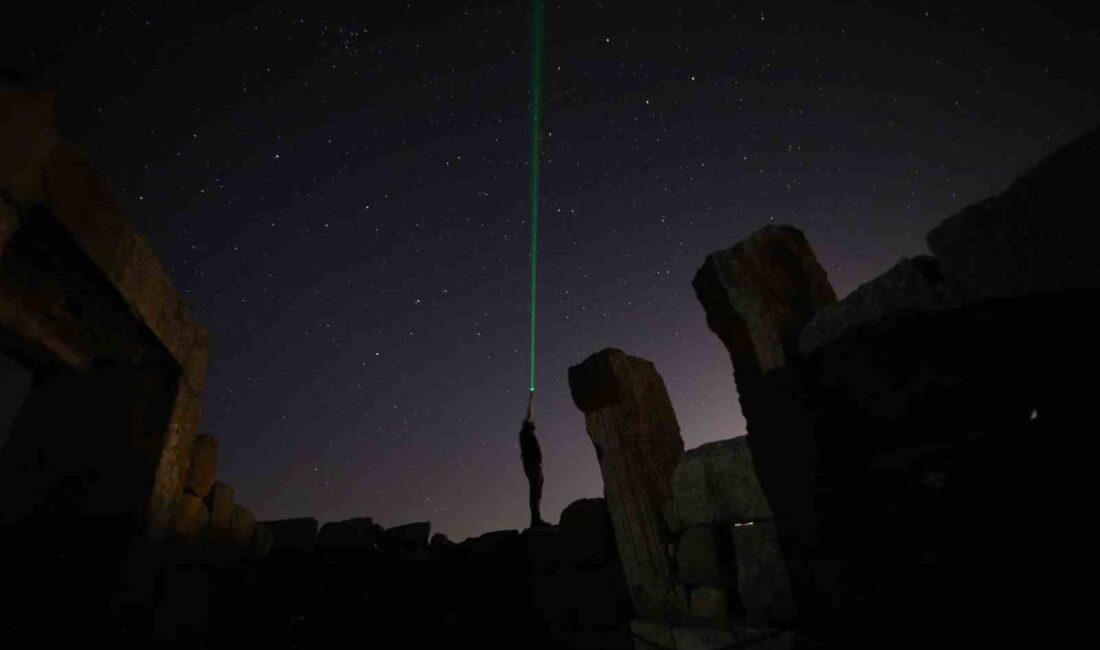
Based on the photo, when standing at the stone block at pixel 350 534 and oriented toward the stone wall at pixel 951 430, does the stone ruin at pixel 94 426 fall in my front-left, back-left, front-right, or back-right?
front-right
